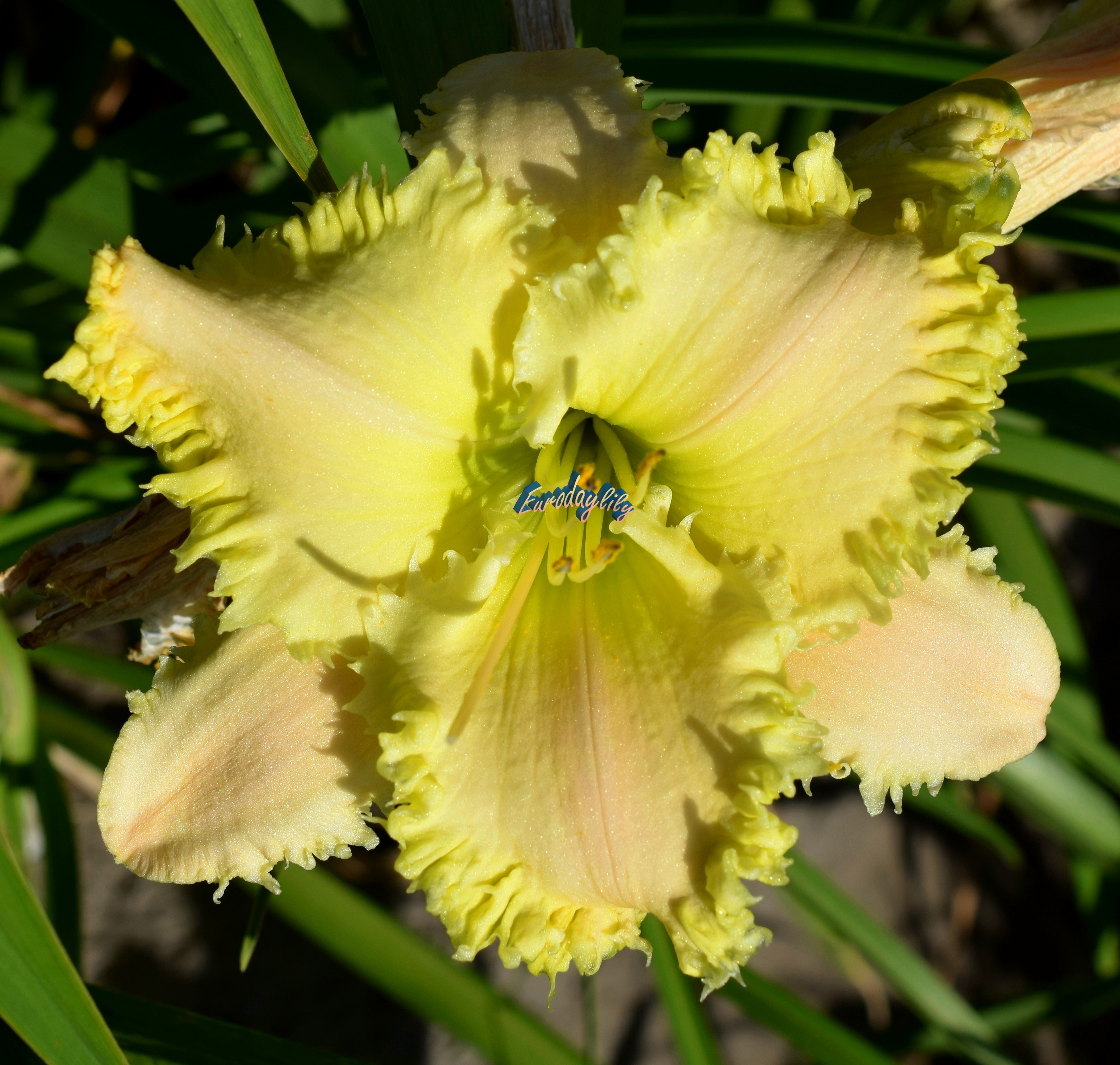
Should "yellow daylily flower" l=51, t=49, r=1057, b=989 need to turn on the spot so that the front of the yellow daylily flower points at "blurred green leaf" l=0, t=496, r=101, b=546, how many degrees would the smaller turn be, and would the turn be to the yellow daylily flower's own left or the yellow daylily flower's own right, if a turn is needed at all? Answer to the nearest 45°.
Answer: approximately 135° to the yellow daylily flower's own right

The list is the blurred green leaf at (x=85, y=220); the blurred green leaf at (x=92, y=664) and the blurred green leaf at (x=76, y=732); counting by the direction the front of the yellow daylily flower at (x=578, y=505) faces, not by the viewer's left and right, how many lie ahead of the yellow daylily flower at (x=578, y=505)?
0

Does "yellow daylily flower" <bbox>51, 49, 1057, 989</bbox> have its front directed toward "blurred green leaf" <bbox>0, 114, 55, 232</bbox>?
no

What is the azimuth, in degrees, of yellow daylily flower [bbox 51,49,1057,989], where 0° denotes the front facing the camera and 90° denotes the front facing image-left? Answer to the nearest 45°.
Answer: approximately 0°

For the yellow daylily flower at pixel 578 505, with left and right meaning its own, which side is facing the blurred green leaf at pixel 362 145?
back

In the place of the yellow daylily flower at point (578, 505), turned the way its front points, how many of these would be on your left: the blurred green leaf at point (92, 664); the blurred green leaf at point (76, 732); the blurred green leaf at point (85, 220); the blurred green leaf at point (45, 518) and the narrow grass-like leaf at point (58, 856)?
0

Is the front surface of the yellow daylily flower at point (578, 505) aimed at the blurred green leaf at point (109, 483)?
no

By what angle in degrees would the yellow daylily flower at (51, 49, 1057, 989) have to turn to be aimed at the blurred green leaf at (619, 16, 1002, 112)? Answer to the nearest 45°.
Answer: approximately 135° to its left
